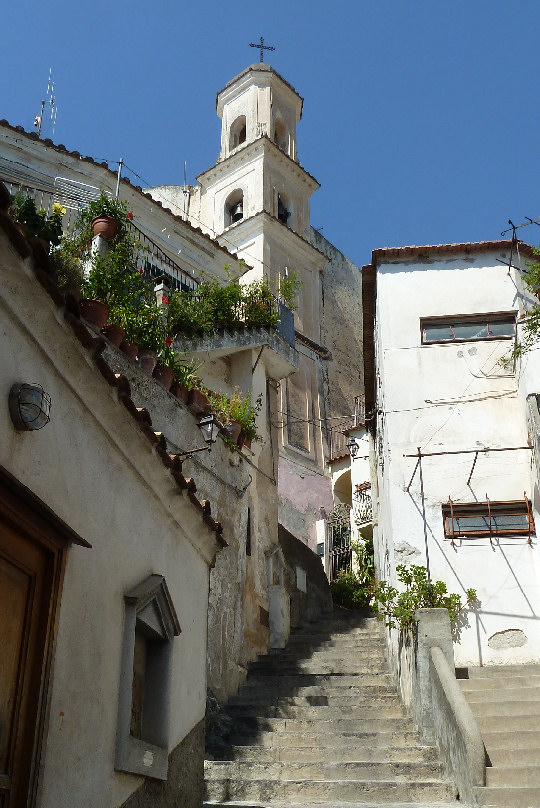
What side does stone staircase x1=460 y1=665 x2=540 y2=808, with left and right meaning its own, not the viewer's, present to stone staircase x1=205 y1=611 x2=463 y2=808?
right

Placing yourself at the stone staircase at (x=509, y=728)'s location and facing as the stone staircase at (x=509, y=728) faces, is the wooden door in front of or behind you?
in front

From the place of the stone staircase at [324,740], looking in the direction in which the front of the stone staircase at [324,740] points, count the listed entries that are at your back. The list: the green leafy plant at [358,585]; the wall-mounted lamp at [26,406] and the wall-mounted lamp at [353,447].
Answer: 2

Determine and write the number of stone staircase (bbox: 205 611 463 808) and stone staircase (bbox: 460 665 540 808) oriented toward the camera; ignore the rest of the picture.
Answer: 2

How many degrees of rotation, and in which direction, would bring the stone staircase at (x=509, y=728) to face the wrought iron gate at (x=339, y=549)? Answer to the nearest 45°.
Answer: approximately 180°

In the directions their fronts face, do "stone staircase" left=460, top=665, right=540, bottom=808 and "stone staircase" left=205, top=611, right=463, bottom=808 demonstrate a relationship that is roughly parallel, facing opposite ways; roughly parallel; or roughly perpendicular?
roughly parallel

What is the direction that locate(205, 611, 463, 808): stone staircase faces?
toward the camera

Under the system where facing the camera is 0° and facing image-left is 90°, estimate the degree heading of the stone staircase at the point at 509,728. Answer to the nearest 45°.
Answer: approximately 0°

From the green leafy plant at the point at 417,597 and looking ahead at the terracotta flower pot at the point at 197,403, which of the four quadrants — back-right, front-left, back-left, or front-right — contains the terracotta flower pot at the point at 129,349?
front-left

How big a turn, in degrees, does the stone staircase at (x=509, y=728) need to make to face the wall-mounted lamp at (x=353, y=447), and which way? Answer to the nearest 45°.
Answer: approximately 180°
